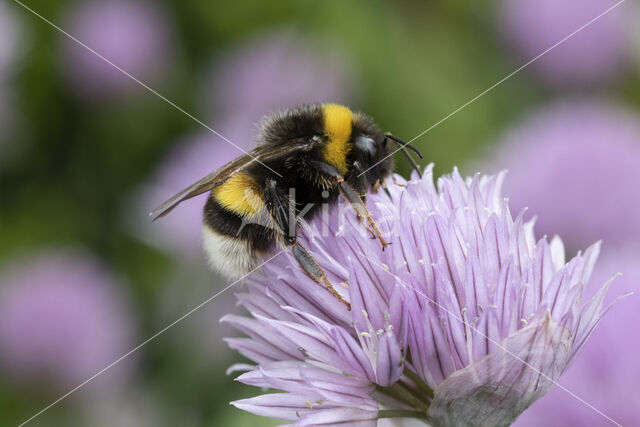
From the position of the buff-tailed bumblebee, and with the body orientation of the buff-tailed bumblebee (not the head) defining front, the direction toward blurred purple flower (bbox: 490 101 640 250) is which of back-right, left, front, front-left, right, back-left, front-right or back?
front-left

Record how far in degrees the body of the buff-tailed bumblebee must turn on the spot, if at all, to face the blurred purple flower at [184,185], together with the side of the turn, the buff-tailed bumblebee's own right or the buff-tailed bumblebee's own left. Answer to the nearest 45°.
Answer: approximately 90° to the buff-tailed bumblebee's own left

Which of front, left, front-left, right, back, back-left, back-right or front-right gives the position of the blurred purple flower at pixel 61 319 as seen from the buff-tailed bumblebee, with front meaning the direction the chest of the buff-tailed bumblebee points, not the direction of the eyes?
back-left

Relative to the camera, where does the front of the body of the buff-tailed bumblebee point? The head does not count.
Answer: to the viewer's right

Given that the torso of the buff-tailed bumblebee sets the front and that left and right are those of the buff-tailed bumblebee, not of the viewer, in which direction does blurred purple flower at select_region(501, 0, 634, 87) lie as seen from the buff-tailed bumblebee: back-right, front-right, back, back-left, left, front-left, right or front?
front-left
